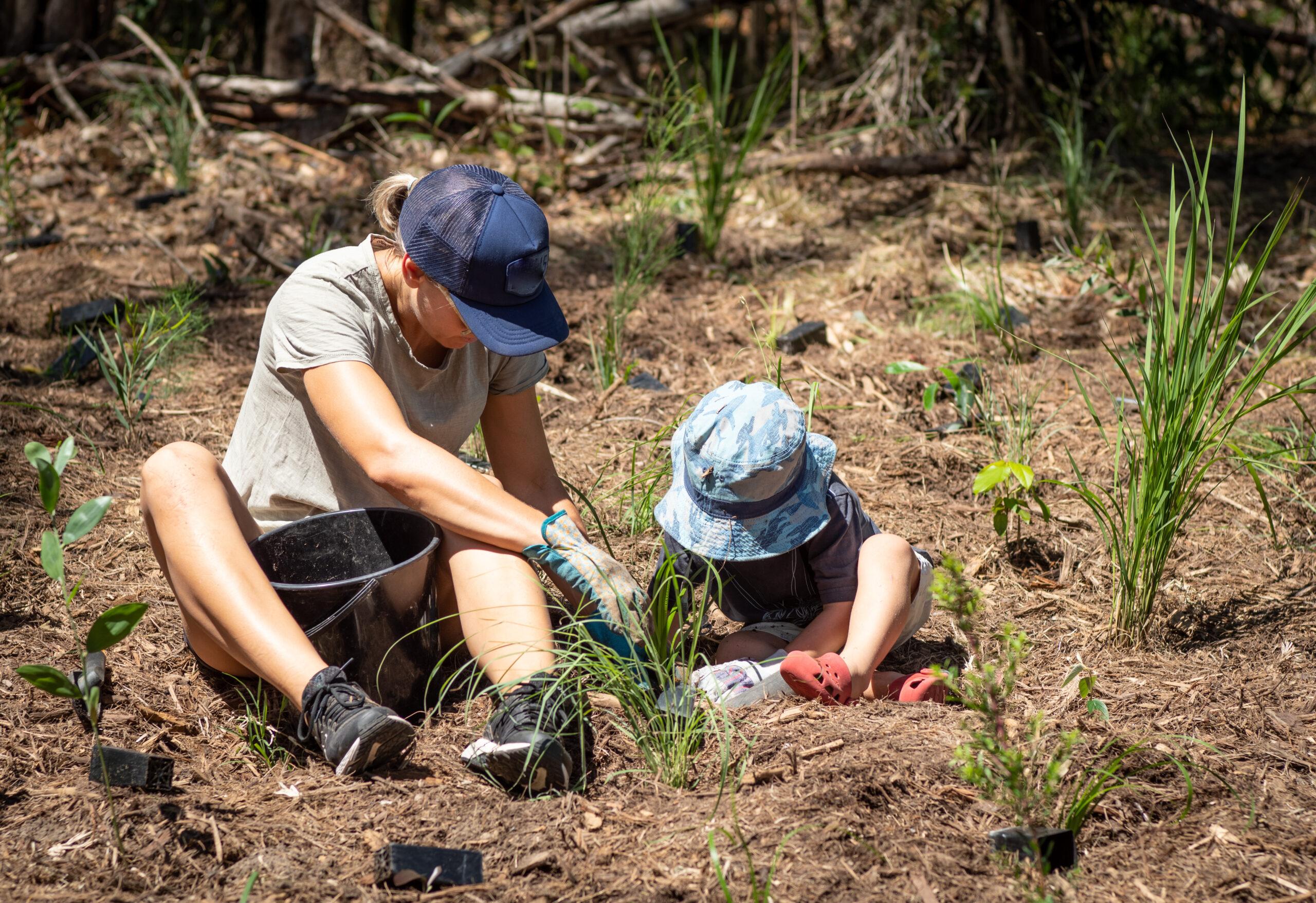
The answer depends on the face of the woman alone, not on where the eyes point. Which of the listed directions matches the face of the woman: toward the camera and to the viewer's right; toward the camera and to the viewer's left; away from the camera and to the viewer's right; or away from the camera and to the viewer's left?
toward the camera and to the viewer's right

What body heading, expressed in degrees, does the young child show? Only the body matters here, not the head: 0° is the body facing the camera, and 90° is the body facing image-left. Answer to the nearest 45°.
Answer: approximately 45°

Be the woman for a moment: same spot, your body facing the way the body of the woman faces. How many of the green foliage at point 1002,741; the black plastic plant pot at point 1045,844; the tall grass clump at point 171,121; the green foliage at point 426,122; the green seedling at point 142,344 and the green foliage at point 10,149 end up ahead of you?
2

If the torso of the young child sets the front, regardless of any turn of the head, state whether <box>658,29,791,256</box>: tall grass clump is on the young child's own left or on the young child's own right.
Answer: on the young child's own right

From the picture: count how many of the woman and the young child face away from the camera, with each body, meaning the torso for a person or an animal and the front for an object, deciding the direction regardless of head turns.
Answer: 0

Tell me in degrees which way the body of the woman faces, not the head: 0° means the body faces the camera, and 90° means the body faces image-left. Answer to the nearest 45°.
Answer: approximately 315°

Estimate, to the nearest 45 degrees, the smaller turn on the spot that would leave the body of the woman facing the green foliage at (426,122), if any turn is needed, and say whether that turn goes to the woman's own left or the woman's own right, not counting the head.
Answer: approximately 135° to the woman's own left

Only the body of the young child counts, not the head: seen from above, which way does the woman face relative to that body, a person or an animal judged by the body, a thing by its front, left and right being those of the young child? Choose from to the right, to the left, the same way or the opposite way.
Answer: to the left

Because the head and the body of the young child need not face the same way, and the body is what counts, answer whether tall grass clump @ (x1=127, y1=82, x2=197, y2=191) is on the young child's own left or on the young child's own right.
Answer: on the young child's own right

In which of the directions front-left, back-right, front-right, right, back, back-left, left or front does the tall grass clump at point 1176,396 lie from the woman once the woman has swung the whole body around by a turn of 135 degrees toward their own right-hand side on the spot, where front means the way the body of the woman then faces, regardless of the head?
back

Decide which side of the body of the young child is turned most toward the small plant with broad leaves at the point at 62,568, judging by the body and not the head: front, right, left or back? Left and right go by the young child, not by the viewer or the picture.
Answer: right
